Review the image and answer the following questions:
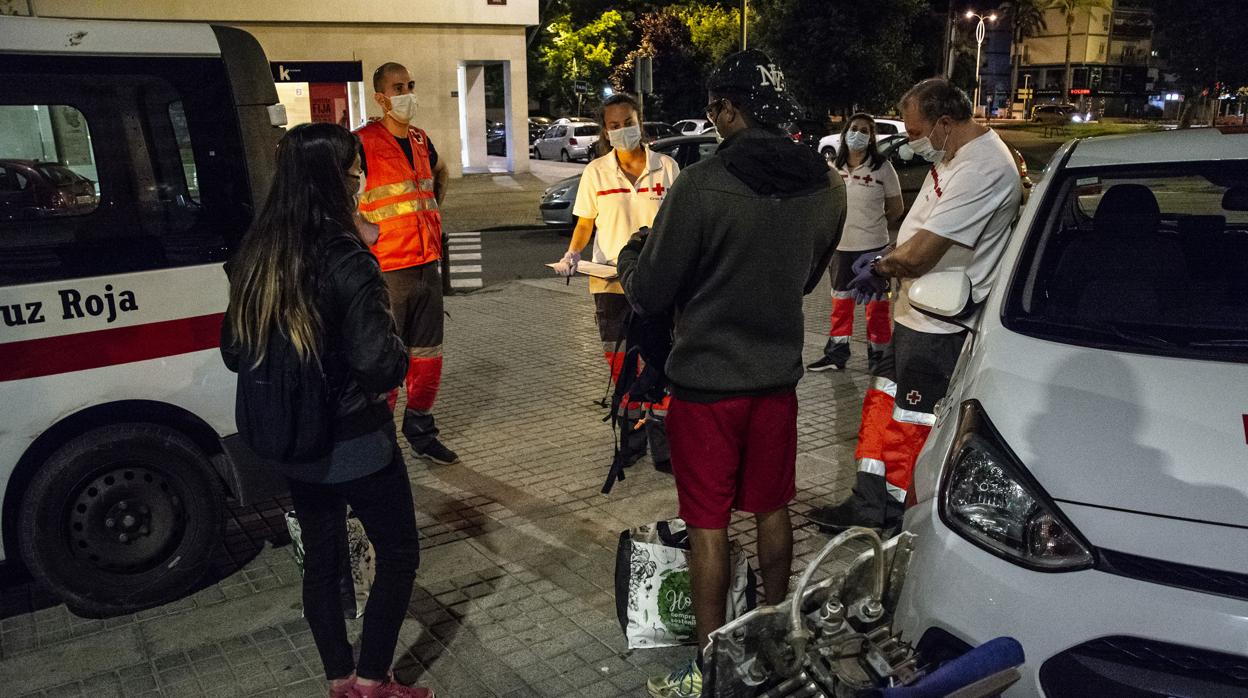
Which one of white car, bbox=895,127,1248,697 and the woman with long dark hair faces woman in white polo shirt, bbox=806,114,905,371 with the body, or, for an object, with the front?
the woman with long dark hair

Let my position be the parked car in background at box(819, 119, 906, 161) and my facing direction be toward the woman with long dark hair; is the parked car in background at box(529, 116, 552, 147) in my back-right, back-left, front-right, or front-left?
back-right

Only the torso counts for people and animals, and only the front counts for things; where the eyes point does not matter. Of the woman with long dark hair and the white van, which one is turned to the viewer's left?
the white van

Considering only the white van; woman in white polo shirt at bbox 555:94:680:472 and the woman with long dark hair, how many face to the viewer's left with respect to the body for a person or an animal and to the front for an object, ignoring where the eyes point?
1

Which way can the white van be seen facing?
to the viewer's left

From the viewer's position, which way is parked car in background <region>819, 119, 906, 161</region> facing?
facing to the left of the viewer

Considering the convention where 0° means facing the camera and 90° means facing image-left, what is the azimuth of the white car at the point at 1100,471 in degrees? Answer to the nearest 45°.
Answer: approximately 0°

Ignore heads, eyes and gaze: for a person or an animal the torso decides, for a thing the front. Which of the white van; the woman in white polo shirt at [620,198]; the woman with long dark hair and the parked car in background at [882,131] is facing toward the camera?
the woman in white polo shirt

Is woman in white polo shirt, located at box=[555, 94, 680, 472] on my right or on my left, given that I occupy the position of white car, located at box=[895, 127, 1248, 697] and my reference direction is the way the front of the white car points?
on my right

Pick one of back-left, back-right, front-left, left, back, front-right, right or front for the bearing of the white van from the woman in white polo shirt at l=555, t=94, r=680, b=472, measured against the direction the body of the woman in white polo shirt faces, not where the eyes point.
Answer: front-right

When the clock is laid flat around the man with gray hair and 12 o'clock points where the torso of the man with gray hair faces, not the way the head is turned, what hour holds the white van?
The white van is roughly at 11 o'clock from the man with gray hair.

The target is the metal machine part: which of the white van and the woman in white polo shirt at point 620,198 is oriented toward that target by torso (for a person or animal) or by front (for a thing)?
the woman in white polo shirt

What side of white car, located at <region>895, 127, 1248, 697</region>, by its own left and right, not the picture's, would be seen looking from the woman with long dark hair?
right

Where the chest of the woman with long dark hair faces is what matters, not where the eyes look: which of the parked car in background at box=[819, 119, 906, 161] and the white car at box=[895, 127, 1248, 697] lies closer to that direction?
the parked car in background

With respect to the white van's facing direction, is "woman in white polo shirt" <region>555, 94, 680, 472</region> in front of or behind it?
behind

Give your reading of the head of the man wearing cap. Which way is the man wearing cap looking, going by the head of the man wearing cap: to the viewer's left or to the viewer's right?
to the viewer's left

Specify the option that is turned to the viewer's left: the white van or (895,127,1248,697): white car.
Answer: the white van

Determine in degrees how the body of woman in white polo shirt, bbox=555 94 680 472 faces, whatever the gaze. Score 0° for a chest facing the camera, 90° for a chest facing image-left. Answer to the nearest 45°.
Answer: approximately 0°

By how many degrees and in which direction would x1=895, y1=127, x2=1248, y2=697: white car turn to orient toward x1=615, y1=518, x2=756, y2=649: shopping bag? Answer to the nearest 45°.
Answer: approximately 90° to its right

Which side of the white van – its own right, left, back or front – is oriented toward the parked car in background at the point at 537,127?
right

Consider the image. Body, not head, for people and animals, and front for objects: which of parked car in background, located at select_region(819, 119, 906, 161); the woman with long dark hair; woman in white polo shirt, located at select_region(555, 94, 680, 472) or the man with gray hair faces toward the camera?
the woman in white polo shirt

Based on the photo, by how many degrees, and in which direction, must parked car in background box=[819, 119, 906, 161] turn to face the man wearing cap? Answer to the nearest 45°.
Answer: approximately 90° to its left
